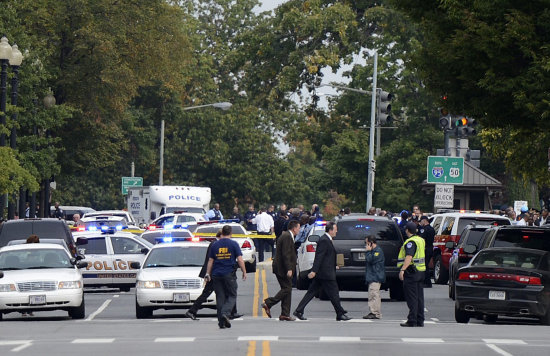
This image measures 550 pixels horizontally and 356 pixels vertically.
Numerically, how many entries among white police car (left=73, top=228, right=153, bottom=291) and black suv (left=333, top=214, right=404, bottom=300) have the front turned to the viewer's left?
0

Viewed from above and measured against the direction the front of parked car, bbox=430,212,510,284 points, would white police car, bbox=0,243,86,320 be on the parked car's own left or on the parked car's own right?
on the parked car's own left

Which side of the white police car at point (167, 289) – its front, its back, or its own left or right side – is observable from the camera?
front

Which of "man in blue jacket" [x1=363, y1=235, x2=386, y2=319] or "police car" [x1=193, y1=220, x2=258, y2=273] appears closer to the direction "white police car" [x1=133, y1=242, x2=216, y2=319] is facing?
the man in blue jacket
